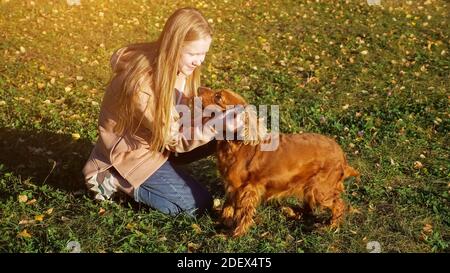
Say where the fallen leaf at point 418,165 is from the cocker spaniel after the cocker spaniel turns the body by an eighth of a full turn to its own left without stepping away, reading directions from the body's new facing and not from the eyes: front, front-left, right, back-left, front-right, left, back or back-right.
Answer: back

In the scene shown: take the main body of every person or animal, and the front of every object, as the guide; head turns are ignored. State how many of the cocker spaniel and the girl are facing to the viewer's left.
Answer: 1

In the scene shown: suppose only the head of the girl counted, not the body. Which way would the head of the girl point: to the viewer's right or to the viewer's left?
to the viewer's right

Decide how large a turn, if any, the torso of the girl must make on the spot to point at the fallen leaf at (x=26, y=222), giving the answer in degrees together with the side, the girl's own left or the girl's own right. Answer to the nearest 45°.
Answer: approximately 180°

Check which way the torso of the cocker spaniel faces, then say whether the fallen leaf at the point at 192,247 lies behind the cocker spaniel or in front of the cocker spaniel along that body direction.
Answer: in front

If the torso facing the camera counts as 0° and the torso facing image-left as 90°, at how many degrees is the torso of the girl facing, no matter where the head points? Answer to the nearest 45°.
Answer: approximately 270°

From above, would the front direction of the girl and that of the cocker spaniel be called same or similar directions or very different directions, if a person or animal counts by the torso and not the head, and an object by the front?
very different directions

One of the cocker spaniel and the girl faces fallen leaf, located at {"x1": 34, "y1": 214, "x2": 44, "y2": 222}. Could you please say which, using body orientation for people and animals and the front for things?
the cocker spaniel

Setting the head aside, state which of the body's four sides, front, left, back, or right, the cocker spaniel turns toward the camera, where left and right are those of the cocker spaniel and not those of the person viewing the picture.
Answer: left

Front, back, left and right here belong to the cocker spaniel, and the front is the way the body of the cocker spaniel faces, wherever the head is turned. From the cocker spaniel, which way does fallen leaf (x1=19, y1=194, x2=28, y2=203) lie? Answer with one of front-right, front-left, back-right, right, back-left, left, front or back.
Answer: front

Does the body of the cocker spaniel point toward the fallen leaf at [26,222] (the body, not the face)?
yes

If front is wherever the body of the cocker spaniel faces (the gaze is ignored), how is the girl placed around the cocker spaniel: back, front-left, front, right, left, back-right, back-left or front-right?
front

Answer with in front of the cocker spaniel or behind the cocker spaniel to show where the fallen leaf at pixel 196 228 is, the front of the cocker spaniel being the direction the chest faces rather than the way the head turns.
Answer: in front

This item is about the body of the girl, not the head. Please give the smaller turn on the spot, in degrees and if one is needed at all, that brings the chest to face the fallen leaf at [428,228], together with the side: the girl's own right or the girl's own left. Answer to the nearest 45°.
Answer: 0° — they already face it

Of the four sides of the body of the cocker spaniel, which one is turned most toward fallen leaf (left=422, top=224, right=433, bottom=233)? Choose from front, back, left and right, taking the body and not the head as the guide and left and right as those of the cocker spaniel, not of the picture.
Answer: back

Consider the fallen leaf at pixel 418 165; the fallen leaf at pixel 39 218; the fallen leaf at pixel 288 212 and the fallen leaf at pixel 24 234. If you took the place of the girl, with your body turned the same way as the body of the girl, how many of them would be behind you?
2

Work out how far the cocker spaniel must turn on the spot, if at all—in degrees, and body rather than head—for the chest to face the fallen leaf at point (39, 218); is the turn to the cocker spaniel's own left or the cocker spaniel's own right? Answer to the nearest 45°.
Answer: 0° — it already faces it
